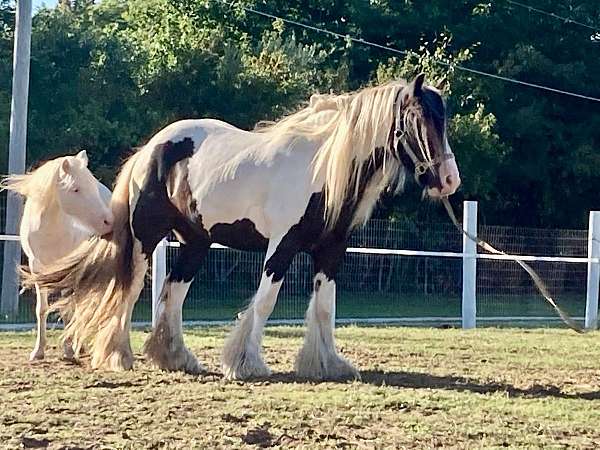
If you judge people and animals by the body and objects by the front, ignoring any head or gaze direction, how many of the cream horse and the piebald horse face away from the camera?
0

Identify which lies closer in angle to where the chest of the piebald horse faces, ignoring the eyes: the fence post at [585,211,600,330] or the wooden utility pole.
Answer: the fence post

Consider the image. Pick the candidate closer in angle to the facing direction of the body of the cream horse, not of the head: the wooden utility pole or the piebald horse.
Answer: the piebald horse

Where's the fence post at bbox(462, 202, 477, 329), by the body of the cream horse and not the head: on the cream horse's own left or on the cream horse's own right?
on the cream horse's own left

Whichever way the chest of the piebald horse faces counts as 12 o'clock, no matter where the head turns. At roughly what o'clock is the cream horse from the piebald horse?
The cream horse is roughly at 7 o'clock from the piebald horse.

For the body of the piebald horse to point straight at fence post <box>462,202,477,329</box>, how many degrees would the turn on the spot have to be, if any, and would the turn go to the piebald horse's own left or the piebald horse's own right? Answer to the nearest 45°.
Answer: approximately 45° to the piebald horse's own left

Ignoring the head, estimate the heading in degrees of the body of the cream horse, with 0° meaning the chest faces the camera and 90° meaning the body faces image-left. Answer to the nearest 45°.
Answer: approximately 315°

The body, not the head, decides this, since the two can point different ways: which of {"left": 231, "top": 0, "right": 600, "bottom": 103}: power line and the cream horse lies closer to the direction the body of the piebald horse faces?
the power line

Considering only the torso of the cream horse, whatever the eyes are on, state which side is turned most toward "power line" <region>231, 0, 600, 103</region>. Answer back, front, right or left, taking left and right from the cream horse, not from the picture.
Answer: left

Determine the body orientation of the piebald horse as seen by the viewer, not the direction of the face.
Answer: to the viewer's right

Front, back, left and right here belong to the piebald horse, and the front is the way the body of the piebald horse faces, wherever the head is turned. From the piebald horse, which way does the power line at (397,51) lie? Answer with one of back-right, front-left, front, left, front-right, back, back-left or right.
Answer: left
